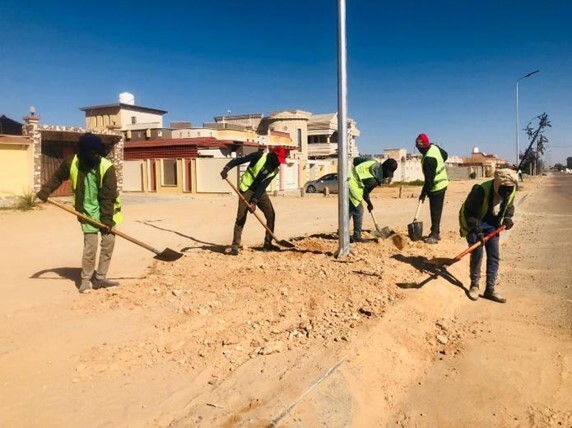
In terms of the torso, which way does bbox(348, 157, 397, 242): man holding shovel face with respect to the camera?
to the viewer's right

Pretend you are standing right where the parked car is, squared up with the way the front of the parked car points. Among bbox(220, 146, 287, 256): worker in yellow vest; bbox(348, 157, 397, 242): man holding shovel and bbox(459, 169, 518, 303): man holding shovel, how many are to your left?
3

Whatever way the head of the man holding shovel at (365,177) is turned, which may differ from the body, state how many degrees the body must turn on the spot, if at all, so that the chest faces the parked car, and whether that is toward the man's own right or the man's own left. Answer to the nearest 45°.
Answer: approximately 90° to the man's own left

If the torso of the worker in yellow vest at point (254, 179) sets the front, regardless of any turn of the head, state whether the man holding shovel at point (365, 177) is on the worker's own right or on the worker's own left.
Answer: on the worker's own left

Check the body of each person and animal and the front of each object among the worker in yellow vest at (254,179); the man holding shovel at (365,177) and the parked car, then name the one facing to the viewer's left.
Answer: the parked car

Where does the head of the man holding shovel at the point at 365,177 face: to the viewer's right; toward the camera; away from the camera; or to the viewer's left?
to the viewer's right

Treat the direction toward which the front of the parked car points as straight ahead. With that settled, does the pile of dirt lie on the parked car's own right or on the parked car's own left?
on the parked car's own left

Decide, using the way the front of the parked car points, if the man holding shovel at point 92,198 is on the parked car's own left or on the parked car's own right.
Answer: on the parked car's own left

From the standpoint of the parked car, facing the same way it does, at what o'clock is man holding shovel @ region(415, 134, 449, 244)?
The man holding shovel is roughly at 9 o'clock from the parked car.

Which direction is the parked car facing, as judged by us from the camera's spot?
facing to the left of the viewer

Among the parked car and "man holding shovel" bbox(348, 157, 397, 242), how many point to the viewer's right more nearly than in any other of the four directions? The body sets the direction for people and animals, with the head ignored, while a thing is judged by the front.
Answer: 1

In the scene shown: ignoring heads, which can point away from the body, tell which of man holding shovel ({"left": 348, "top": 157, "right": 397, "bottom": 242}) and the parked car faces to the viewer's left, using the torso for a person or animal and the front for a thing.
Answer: the parked car

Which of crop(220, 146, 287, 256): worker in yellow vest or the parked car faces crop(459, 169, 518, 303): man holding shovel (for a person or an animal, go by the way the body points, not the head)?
the worker in yellow vest
